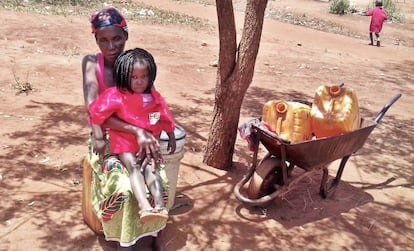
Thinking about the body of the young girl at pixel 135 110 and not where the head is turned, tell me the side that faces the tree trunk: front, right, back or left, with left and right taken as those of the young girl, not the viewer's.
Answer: left

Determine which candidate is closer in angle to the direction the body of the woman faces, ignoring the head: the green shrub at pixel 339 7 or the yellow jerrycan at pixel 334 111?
the yellow jerrycan

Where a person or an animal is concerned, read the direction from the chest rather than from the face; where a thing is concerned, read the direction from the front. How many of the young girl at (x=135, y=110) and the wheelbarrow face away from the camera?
0

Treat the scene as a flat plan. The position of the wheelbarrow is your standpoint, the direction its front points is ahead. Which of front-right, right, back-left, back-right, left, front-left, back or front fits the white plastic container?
front

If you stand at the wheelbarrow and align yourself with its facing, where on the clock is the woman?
The woman is roughly at 12 o'clock from the wheelbarrow.

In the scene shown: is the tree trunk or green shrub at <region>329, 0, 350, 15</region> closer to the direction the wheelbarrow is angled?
the tree trunk

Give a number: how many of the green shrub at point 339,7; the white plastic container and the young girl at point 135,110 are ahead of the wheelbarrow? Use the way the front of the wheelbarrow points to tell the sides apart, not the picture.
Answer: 2

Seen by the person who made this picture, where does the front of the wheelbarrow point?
facing the viewer and to the left of the viewer

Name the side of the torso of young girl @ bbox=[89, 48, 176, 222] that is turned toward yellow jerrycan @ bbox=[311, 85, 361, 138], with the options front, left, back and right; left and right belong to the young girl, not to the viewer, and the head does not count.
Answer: left

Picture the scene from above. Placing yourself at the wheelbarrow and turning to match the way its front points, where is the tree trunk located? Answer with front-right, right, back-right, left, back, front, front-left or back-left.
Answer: right

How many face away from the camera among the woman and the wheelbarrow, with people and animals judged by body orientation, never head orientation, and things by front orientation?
0

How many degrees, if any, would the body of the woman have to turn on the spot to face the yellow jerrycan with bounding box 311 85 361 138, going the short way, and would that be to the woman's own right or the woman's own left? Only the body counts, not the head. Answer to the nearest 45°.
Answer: approximately 45° to the woman's own left
